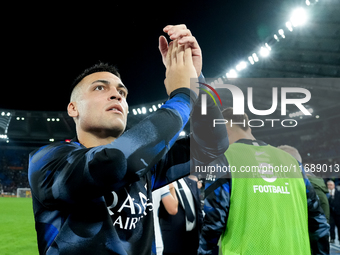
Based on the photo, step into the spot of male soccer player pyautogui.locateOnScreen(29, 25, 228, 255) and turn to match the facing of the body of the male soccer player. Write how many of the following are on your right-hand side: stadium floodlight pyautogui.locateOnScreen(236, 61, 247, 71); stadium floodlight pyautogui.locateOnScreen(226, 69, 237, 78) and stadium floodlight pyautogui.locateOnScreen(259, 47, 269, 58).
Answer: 0

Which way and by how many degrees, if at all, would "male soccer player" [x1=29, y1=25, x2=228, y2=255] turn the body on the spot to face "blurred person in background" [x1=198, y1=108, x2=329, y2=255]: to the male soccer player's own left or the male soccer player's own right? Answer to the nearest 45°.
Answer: approximately 90° to the male soccer player's own left

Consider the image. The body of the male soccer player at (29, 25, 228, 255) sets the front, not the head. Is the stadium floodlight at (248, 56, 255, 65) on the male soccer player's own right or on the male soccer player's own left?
on the male soccer player's own left

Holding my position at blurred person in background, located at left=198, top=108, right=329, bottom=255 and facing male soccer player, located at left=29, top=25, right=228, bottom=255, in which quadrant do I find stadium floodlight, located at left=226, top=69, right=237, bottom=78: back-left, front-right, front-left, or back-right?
back-right

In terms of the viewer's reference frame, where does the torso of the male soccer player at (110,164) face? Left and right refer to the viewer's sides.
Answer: facing the viewer and to the right of the viewer

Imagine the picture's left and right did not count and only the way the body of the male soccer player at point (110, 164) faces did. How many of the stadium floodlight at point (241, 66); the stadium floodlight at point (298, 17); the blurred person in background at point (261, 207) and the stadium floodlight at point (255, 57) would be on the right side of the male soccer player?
0

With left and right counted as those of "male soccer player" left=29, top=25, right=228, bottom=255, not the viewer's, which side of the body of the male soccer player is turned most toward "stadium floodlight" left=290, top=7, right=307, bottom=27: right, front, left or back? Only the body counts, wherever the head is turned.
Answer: left

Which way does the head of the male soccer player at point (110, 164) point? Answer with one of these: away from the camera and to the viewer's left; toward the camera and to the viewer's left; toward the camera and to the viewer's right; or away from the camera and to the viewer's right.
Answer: toward the camera and to the viewer's right
